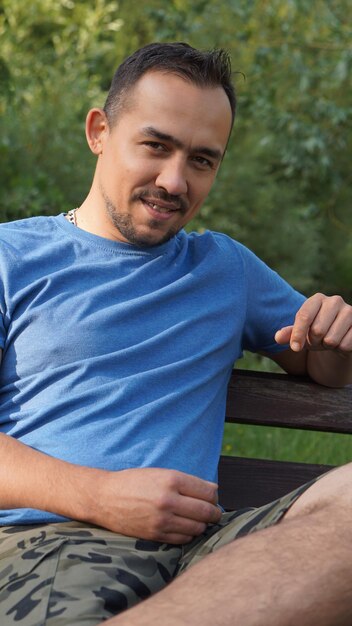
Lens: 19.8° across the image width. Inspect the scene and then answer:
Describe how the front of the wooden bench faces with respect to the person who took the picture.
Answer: facing the viewer
